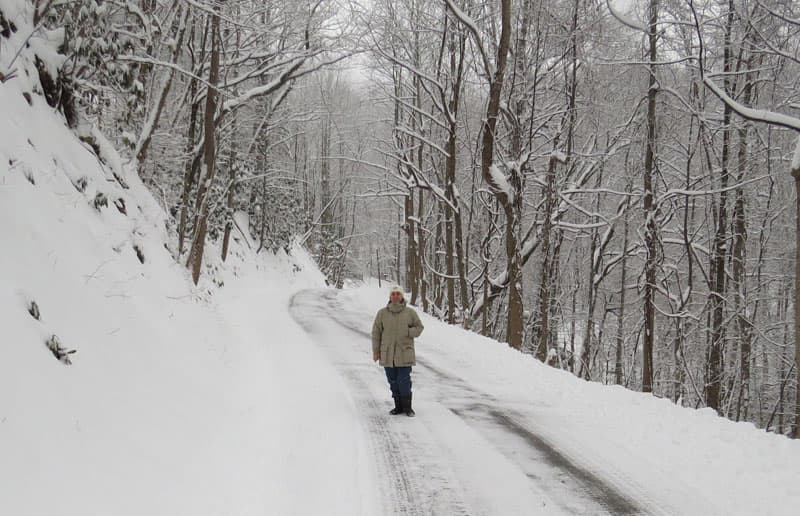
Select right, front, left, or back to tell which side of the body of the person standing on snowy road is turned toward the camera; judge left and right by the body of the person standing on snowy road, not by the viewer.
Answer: front
